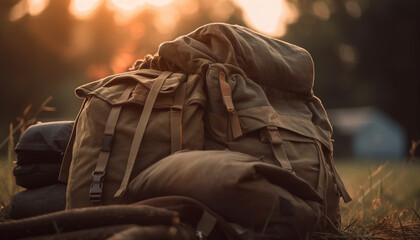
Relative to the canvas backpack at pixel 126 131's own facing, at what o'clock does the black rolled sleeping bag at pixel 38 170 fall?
The black rolled sleeping bag is roughly at 4 o'clock from the canvas backpack.

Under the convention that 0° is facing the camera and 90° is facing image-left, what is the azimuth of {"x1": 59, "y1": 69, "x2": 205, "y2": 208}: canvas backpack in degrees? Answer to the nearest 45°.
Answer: approximately 0°

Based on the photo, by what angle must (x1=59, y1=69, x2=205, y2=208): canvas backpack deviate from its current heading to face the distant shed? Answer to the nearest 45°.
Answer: approximately 135° to its left
